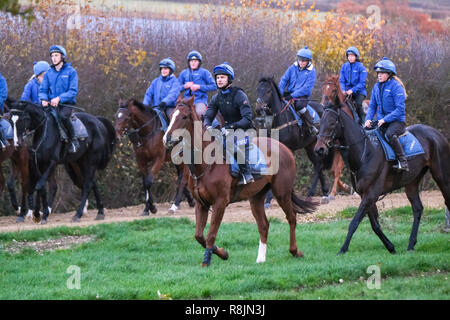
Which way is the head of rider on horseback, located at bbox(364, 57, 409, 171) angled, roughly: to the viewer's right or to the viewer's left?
to the viewer's left

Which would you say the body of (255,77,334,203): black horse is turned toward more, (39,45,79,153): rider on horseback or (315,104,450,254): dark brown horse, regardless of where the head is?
the rider on horseback

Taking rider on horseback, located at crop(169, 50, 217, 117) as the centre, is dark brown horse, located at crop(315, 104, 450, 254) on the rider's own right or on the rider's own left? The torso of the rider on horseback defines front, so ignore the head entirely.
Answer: on the rider's own left

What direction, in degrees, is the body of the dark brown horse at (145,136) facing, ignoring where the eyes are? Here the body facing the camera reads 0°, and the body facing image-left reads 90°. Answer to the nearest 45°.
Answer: approximately 45°

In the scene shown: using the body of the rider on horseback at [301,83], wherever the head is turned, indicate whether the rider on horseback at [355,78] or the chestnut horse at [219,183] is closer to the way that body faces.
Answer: the chestnut horse

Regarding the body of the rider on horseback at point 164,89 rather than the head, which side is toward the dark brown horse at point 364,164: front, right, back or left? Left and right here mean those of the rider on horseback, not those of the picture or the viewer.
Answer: left

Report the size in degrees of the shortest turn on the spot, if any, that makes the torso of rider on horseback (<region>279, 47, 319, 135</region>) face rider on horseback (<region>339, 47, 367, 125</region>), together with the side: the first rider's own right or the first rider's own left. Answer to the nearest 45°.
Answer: approximately 135° to the first rider's own left

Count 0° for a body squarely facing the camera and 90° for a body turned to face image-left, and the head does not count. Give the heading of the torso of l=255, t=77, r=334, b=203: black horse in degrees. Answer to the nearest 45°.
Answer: approximately 45°
